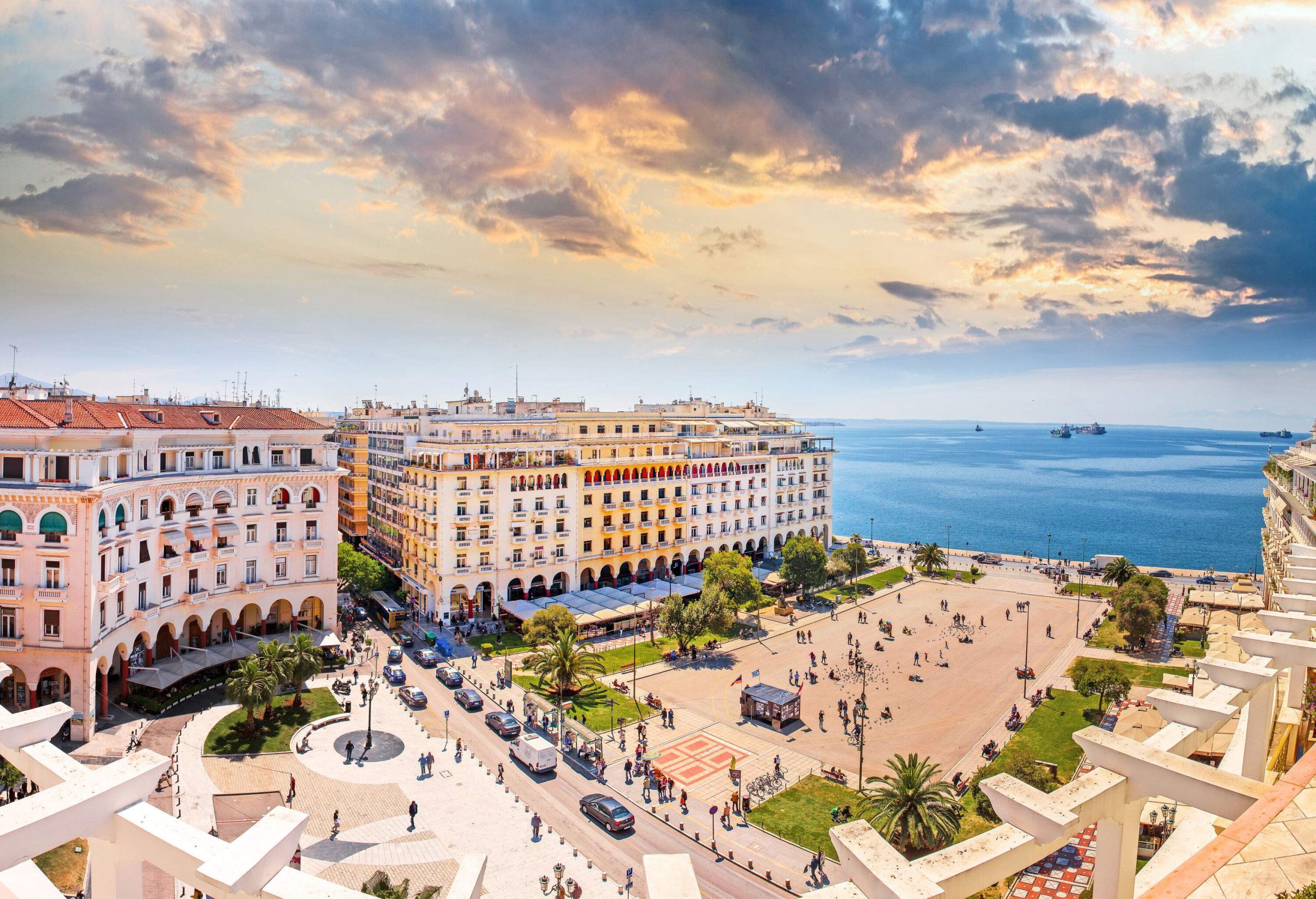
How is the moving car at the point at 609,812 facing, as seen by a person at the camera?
facing away from the viewer and to the left of the viewer

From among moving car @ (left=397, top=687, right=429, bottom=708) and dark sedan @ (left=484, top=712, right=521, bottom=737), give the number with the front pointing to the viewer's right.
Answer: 0

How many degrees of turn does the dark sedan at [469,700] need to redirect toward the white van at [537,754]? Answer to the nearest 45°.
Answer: approximately 135° to its left

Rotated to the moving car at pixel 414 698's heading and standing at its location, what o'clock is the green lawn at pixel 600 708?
The green lawn is roughly at 5 o'clock from the moving car.

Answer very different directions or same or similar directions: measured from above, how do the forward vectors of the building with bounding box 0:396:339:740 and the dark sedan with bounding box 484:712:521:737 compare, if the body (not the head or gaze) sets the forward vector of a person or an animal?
very different directions

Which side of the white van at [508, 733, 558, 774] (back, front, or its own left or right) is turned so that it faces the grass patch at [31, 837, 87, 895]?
left

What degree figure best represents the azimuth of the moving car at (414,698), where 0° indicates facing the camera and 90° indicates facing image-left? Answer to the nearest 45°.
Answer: approximately 135°
